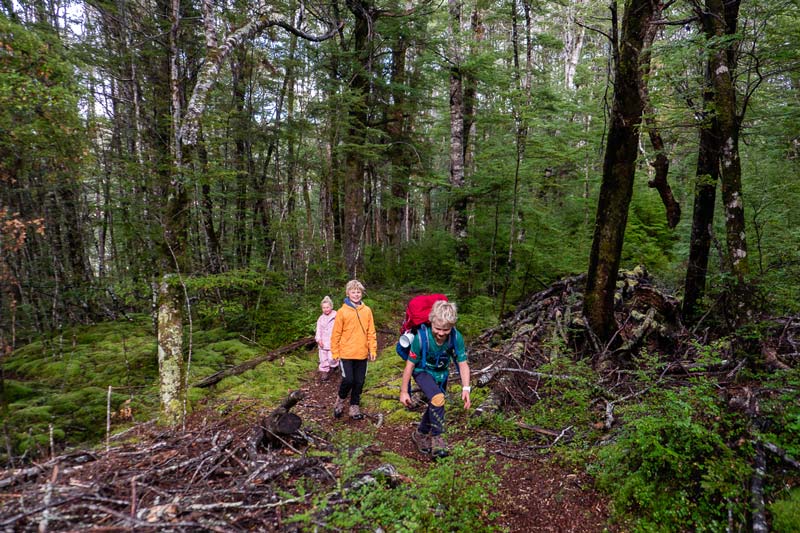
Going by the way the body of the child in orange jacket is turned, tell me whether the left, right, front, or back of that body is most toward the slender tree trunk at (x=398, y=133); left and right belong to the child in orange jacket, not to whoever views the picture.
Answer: back

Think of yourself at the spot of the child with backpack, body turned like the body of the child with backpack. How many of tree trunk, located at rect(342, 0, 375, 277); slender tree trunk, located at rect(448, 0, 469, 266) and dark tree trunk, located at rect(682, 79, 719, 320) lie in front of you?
0

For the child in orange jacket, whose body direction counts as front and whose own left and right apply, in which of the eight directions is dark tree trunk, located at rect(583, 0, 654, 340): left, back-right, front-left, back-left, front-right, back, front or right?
left

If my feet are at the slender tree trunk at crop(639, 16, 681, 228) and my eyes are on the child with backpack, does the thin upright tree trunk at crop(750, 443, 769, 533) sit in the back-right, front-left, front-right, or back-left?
front-left

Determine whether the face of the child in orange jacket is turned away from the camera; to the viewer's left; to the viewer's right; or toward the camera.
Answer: toward the camera

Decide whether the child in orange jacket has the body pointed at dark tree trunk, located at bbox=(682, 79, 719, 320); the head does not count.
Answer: no

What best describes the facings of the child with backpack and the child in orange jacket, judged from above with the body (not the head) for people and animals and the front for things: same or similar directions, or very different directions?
same or similar directions

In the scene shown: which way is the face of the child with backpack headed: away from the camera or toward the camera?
toward the camera

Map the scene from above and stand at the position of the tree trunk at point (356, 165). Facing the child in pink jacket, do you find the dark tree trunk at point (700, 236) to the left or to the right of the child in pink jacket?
left

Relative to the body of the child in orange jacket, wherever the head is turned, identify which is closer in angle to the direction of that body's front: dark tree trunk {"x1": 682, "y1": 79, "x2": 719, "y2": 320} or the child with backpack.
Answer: the child with backpack

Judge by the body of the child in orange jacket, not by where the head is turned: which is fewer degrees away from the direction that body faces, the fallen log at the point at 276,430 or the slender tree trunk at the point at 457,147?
the fallen log

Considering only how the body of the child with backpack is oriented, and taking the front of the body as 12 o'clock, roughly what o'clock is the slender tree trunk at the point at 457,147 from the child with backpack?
The slender tree trunk is roughly at 6 o'clock from the child with backpack.

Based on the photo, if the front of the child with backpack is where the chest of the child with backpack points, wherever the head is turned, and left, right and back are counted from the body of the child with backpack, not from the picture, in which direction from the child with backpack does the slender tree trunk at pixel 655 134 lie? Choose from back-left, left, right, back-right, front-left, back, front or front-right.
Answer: back-left

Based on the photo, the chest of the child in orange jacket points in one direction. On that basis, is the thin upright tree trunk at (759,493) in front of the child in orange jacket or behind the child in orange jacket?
in front

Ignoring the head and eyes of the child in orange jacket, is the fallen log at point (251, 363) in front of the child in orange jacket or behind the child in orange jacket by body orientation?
behind

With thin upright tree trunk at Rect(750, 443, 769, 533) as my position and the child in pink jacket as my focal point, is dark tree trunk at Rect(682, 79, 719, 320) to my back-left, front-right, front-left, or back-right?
front-right

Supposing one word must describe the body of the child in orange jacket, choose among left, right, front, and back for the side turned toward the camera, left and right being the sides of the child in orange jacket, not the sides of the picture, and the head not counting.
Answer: front

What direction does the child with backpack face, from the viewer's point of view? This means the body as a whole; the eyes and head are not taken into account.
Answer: toward the camera

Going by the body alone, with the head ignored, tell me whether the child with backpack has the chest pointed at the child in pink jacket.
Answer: no
